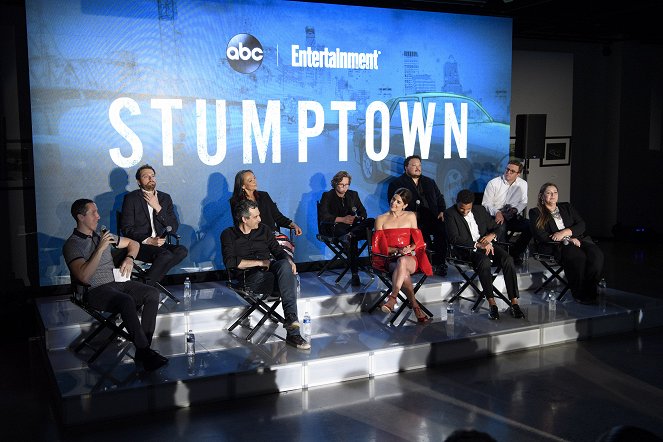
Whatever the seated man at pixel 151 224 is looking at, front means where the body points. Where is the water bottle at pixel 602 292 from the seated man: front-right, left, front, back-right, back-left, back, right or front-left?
front-left

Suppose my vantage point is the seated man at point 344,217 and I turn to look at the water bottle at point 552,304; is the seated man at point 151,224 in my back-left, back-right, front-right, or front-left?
back-right

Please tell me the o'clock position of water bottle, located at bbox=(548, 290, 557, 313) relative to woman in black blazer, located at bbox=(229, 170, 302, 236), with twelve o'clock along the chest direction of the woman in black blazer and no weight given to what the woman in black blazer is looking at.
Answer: The water bottle is roughly at 11 o'clock from the woman in black blazer.

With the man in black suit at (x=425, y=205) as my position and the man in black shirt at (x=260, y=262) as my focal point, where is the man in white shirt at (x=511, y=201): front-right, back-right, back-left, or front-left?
back-left

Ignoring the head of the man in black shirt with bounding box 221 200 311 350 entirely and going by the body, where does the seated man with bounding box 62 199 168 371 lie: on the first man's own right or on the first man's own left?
on the first man's own right

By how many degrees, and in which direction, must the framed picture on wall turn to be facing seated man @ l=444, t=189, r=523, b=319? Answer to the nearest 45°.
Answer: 0° — it already faces them

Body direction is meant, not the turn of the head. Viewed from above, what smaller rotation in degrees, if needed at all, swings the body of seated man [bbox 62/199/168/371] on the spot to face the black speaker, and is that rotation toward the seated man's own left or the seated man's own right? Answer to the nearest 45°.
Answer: approximately 90° to the seated man's own left

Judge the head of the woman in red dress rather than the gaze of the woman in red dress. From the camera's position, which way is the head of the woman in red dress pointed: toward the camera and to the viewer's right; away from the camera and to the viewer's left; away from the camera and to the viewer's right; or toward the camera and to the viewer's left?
toward the camera and to the viewer's left

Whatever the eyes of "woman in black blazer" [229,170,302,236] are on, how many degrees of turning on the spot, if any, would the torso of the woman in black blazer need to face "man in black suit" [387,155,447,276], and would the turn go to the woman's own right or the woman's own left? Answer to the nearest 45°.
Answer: approximately 45° to the woman's own left

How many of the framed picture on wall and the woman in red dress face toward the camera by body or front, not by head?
2

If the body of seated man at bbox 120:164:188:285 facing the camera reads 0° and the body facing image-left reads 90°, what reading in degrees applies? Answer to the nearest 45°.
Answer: approximately 315°

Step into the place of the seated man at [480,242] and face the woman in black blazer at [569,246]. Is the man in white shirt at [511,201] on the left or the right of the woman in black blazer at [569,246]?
left

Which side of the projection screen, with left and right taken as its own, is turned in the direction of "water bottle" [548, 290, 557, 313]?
front
